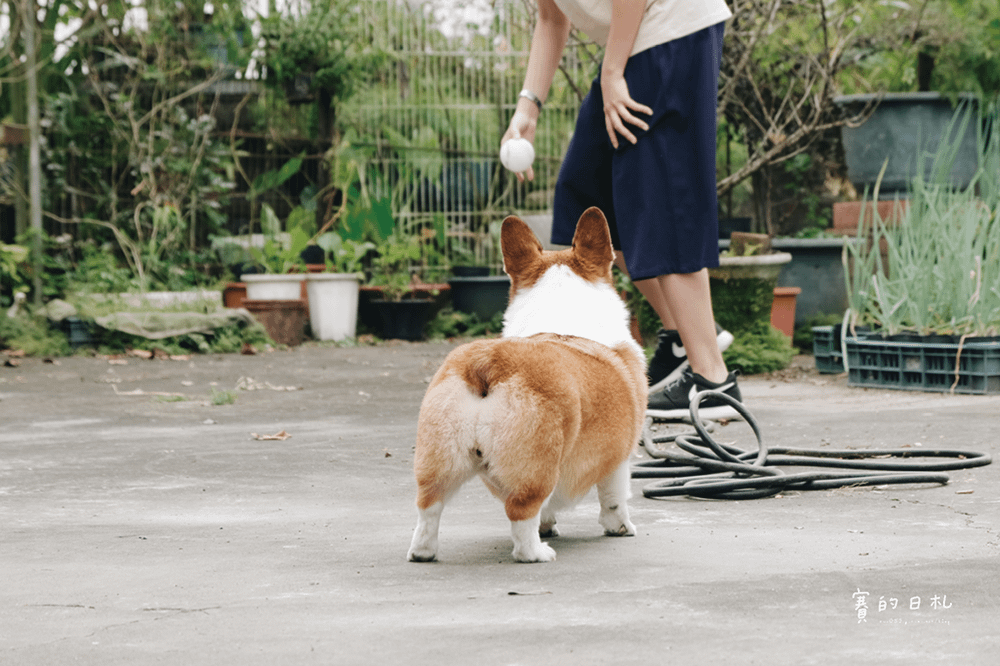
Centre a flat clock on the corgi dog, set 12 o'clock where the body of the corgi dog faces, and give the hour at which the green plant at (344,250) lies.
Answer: The green plant is roughly at 10 o'clock from the corgi dog.

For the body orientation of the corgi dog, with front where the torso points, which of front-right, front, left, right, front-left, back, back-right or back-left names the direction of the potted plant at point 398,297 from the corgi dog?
front-left

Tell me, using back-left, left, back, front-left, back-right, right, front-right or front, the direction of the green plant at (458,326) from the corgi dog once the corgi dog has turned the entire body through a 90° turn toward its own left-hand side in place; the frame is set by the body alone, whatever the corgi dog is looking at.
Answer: front-right

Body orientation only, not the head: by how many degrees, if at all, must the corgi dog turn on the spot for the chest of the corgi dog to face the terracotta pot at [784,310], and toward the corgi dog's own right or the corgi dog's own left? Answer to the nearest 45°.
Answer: approximately 45° to the corgi dog's own left

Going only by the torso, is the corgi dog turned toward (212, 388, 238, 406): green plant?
no

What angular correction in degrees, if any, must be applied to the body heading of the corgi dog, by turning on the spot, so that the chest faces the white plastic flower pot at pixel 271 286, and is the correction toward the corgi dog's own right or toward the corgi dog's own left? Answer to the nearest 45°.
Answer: approximately 45° to the corgi dog's own left

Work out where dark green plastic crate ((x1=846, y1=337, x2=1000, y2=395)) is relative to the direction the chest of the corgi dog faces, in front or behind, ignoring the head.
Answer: in front

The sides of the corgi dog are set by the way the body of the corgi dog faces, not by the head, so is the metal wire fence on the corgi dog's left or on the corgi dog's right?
on the corgi dog's left

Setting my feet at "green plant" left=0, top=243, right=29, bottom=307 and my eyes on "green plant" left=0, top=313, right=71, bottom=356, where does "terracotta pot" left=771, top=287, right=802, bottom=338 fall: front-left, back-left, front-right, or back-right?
front-left

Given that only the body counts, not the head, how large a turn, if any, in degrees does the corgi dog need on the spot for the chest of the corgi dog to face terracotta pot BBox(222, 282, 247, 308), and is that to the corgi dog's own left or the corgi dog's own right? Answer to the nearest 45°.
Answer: approximately 45° to the corgi dog's own left

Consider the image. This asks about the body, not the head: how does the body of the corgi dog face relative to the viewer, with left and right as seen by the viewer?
facing away from the viewer and to the right of the viewer

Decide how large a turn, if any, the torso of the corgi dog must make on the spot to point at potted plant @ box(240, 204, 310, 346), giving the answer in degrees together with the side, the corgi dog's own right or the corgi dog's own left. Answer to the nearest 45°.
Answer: approximately 45° to the corgi dog's own left
